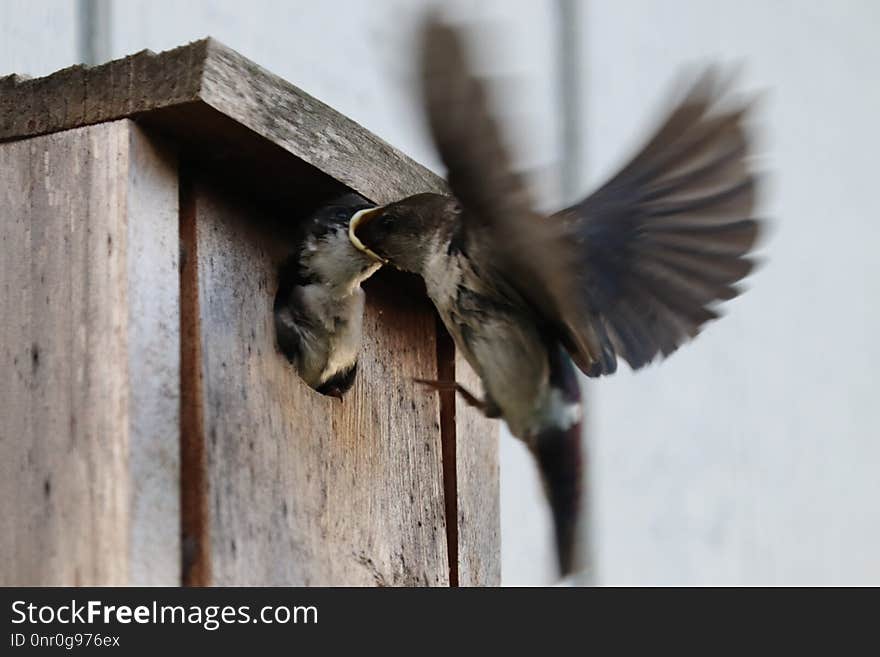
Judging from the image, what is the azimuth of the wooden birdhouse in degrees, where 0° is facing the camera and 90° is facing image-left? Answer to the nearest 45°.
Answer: approximately 315°

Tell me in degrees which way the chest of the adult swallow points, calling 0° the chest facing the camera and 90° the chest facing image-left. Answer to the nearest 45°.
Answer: approximately 90°
